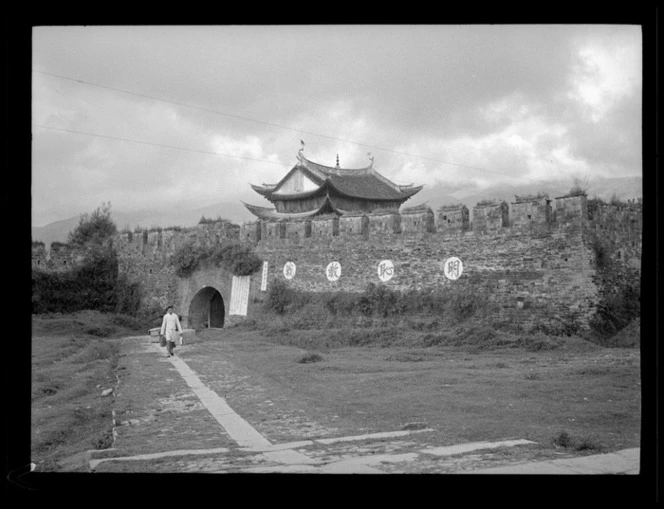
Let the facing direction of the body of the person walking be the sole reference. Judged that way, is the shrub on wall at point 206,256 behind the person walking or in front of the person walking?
behind

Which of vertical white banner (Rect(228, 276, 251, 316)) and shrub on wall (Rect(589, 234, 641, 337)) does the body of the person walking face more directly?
the shrub on wall

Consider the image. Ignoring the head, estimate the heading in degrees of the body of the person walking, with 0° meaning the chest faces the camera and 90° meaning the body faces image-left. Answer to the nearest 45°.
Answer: approximately 0°

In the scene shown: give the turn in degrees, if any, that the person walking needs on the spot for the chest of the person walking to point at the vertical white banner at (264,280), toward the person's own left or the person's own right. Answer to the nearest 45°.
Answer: approximately 135° to the person's own left

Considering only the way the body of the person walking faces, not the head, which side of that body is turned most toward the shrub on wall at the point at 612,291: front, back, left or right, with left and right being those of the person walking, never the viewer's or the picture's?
left
